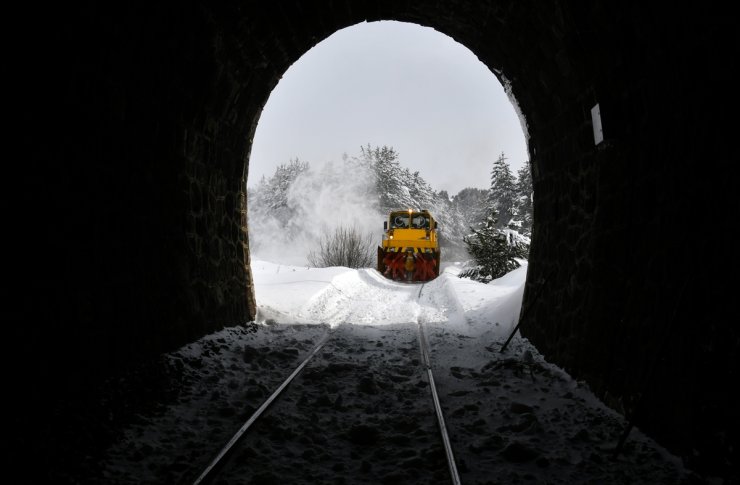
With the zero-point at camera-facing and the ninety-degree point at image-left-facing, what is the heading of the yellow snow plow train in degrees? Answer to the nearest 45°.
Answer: approximately 0°

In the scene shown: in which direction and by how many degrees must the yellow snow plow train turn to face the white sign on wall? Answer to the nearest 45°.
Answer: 0° — it already faces it
